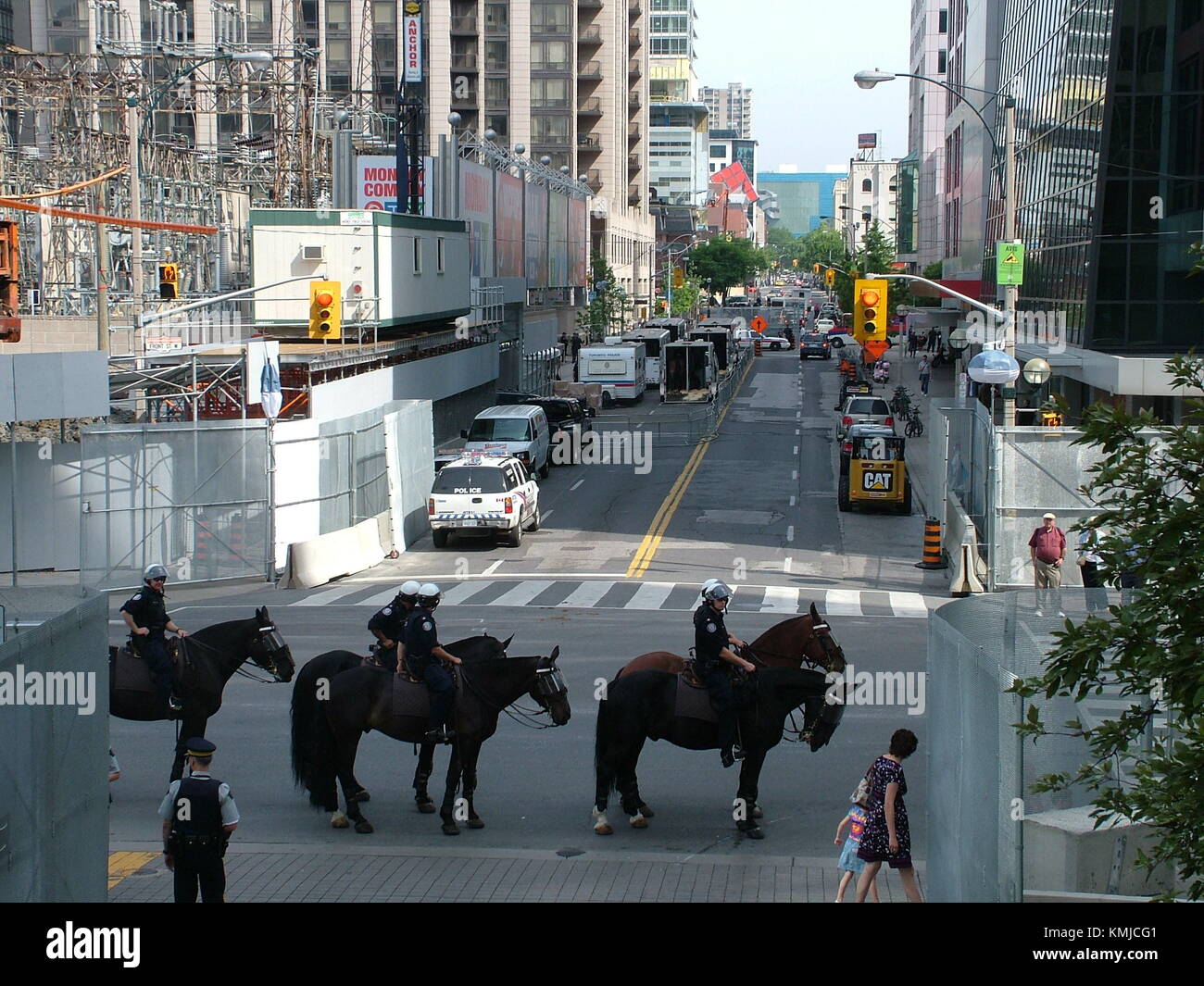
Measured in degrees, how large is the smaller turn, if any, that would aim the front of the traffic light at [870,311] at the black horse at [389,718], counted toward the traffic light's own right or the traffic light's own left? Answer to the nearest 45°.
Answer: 0° — it already faces it

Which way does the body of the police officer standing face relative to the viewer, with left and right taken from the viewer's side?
facing away from the viewer

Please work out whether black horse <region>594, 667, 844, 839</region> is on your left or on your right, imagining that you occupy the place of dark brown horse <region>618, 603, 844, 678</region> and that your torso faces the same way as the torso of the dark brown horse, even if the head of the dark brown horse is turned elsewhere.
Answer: on your right

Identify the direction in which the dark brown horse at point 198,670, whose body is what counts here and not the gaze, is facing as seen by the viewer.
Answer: to the viewer's right

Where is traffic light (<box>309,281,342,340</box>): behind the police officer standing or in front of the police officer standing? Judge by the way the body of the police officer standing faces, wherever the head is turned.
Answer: in front

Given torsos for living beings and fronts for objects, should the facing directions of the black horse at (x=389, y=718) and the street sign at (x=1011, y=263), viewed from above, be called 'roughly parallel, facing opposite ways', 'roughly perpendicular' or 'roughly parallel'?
roughly perpendicular

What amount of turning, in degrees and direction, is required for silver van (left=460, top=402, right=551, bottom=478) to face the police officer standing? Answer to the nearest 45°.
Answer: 0° — it already faces them

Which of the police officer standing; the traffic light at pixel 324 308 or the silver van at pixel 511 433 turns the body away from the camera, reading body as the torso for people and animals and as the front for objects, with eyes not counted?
the police officer standing

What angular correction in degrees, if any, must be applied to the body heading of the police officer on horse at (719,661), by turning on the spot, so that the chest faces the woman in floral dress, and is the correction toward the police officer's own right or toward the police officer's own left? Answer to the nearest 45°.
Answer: approximately 45° to the police officer's own right

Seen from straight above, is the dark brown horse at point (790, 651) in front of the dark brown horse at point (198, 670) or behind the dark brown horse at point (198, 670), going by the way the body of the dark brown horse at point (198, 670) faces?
in front

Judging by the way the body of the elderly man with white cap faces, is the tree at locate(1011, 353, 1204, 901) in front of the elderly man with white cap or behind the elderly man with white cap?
in front

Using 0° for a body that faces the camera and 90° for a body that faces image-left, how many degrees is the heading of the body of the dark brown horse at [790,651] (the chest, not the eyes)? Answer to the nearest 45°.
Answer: approximately 270°

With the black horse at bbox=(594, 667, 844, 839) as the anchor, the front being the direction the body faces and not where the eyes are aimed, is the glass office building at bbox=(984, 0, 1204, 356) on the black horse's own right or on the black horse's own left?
on the black horse's own left

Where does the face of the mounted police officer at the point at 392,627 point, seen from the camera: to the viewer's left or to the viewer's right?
to the viewer's right

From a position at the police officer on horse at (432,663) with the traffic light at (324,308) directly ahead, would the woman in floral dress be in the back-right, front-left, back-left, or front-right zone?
back-right
